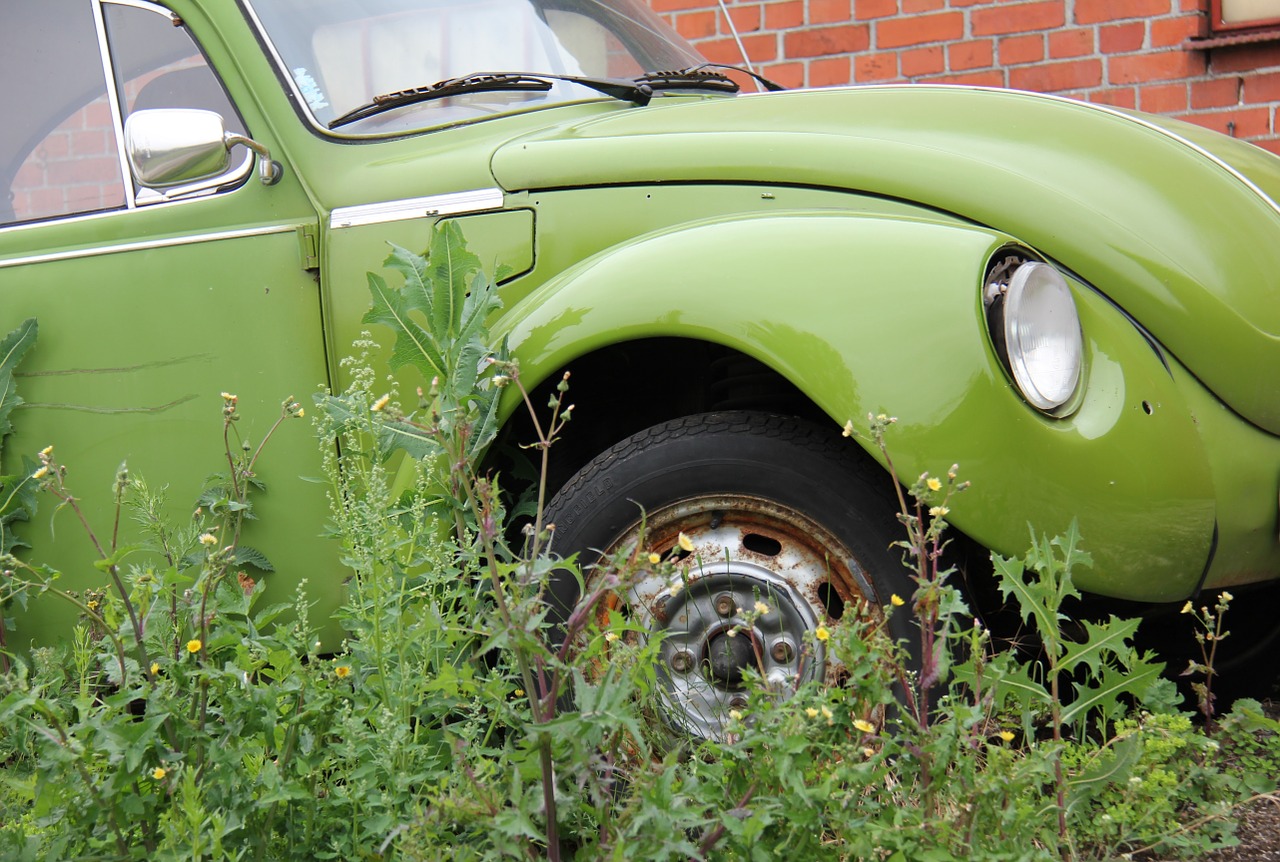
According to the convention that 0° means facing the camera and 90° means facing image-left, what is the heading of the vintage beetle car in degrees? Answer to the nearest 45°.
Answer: approximately 315°
